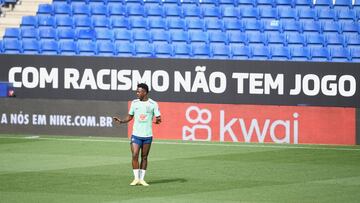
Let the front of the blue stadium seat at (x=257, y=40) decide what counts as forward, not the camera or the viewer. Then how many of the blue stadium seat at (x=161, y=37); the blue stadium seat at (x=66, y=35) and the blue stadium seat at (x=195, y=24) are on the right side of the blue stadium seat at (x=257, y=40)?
3

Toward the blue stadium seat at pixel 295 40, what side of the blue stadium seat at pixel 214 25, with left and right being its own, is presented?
left

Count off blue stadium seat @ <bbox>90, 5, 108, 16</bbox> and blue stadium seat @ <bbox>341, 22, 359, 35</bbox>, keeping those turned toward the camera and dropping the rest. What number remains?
2

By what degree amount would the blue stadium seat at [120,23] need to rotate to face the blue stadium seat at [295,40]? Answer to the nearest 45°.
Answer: approximately 90° to its left

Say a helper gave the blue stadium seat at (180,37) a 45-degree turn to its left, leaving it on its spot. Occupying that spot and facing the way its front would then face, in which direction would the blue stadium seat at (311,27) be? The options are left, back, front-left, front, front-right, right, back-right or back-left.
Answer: front-left

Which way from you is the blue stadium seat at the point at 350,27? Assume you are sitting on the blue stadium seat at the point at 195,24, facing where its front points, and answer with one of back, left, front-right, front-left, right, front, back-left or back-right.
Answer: left

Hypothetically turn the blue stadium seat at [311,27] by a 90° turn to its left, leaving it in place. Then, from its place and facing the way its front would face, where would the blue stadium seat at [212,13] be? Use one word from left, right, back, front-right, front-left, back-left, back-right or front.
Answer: back

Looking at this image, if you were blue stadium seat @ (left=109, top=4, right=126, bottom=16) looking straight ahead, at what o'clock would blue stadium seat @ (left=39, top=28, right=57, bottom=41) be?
blue stadium seat @ (left=39, top=28, right=57, bottom=41) is roughly at 3 o'clock from blue stadium seat @ (left=109, top=4, right=126, bottom=16).

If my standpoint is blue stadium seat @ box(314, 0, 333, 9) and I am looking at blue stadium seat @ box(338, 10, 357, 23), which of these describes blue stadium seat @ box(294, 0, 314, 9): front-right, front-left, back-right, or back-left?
back-right
